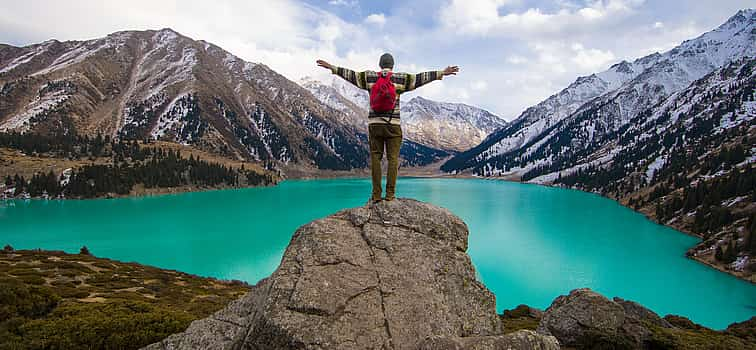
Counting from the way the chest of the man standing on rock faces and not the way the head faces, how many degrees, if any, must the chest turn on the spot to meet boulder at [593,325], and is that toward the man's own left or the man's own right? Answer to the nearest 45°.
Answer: approximately 45° to the man's own right

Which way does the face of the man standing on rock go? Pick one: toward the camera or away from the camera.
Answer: away from the camera

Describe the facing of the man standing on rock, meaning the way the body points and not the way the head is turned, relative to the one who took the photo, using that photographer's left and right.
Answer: facing away from the viewer
